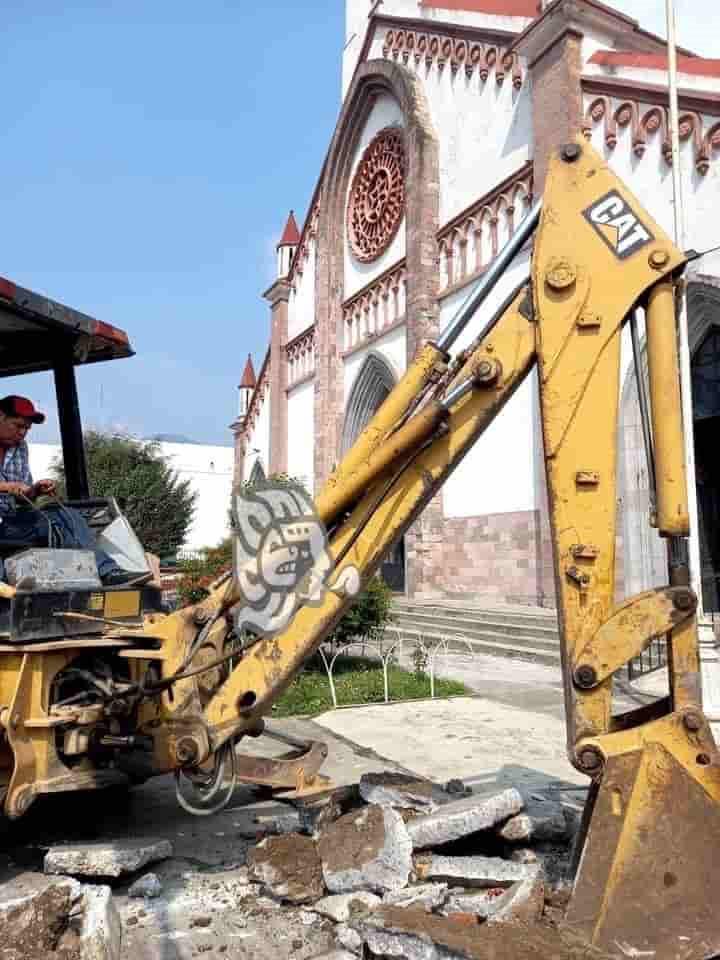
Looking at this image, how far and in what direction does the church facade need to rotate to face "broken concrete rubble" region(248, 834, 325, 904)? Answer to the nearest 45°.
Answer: approximately 45° to its left

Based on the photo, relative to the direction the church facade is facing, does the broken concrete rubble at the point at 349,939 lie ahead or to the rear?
ahead

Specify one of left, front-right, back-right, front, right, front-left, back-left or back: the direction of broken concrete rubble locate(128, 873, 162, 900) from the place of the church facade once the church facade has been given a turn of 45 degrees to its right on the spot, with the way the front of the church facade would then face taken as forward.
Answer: left

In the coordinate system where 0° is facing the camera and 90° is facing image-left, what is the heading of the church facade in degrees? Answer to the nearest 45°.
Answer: approximately 45°

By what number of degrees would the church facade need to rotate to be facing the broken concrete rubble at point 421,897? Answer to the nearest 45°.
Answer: approximately 45° to its left

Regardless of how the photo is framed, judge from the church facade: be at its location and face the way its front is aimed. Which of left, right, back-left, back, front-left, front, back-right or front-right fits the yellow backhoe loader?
front-left

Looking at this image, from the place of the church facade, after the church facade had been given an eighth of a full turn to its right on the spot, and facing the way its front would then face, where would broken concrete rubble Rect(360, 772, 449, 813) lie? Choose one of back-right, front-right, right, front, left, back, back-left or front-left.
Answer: left

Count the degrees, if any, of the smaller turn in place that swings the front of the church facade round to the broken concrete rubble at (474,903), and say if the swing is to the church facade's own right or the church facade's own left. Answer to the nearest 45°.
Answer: approximately 45° to the church facade's own left

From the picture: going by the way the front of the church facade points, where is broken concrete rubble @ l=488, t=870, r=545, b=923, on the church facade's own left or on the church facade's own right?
on the church facade's own left
